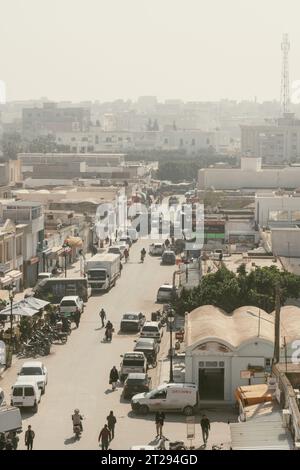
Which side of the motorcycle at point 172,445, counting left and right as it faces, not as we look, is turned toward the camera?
left

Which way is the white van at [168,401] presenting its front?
to the viewer's left

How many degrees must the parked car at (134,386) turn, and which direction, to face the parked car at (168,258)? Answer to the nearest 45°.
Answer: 0° — it already faces it

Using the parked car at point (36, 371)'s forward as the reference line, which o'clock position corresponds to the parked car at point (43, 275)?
the parked car at point (43, 275) is roughly at 6 o'clock from the parked car at point (36, 371).

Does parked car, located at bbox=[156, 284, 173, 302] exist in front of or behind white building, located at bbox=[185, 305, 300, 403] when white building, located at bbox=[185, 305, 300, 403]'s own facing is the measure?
behind

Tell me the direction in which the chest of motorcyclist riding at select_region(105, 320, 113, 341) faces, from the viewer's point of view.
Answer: away from the camera
